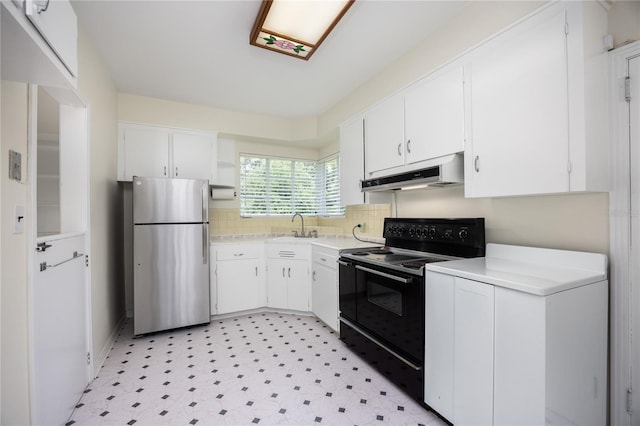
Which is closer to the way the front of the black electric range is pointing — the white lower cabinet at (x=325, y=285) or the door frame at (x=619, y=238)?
the white lower cabinet

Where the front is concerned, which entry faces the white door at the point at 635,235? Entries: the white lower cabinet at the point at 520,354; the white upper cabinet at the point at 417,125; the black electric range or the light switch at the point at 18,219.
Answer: the light switch

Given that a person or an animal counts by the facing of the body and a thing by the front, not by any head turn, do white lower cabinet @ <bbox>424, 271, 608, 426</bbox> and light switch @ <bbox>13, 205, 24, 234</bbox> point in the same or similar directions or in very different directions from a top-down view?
very different directions

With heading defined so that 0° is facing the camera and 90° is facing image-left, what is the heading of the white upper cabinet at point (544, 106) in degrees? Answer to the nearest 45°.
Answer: approximately 45°

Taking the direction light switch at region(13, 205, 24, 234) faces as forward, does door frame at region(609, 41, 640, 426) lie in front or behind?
in front

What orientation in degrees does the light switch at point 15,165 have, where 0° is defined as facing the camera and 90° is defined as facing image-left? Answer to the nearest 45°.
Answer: approximately 315°

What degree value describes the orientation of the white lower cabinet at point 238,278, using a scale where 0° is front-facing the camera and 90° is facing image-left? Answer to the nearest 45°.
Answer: approximately 0°
